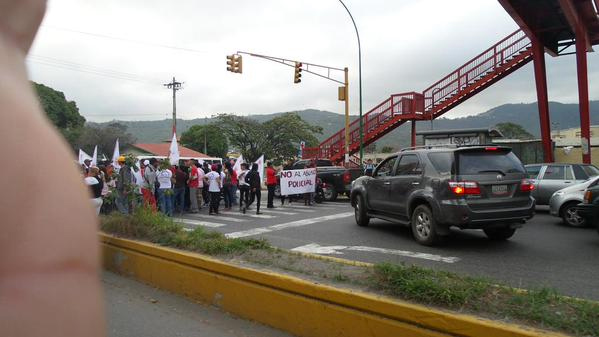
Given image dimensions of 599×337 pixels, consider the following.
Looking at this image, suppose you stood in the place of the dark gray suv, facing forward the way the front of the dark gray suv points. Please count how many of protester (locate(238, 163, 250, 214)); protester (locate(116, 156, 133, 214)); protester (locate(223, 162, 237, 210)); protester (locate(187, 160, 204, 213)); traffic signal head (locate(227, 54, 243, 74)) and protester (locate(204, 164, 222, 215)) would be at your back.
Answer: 0

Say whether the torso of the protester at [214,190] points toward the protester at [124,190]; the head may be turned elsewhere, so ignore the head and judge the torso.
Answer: no

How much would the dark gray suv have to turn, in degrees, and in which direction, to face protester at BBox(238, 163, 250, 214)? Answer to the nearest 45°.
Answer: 0° — it already faces them

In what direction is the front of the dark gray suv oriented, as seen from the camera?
facing away from the viewer and to the left of the viewer

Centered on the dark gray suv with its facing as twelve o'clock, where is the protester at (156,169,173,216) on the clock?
The protester is roughly at 11 o'clock from the dark gray suv.

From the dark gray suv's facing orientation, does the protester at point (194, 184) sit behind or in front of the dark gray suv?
in front

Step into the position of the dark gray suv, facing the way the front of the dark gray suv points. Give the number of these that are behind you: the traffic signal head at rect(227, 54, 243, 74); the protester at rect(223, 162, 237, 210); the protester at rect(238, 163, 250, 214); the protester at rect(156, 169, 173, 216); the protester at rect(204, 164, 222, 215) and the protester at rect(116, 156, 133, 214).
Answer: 0
